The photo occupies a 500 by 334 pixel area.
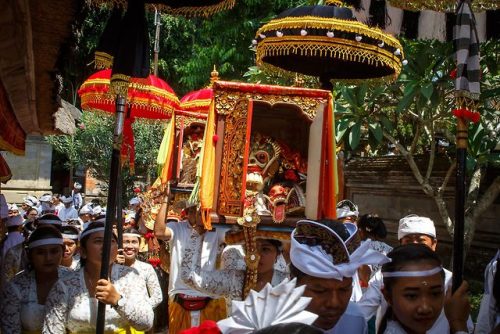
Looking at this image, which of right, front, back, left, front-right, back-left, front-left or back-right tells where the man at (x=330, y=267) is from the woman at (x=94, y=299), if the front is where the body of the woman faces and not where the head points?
front-left

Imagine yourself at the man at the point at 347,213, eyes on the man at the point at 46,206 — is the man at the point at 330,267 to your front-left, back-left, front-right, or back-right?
back-left

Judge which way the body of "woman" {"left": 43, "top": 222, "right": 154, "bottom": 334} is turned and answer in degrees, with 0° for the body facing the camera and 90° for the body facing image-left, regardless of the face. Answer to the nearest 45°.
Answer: approximately 0°

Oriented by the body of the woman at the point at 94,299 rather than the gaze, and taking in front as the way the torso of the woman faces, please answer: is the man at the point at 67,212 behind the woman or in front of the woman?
behind

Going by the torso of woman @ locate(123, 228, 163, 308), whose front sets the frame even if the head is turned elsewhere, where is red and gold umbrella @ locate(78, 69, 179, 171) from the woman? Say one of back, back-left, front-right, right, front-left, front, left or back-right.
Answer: back

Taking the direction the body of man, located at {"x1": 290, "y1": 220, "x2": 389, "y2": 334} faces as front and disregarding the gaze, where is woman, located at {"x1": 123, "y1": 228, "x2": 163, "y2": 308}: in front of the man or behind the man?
behind
